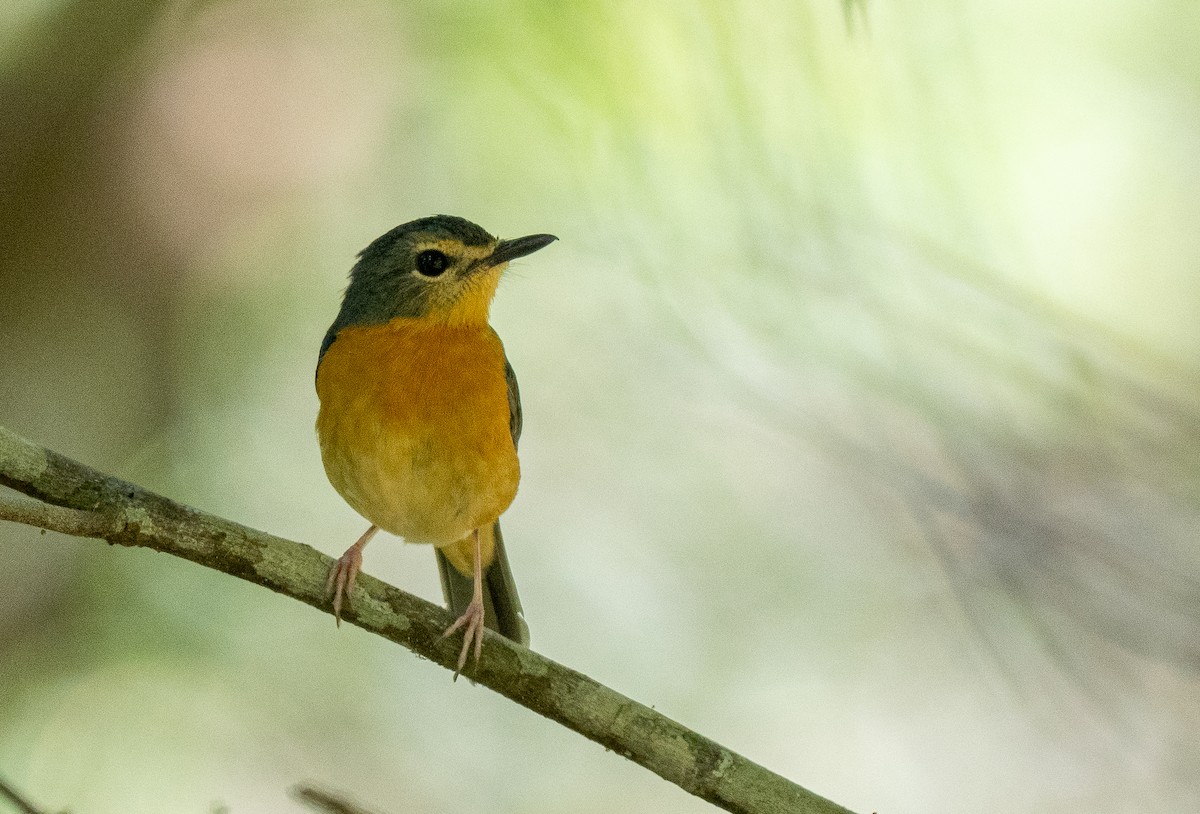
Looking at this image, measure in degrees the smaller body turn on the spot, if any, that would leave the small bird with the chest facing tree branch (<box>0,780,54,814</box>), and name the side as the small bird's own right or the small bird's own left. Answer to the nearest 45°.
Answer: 0° — it already faces it

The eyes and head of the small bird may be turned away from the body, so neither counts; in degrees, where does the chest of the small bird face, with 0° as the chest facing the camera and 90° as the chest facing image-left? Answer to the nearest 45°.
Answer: approximately 0°
